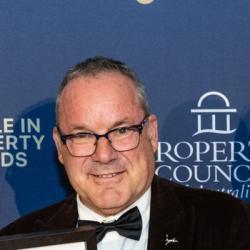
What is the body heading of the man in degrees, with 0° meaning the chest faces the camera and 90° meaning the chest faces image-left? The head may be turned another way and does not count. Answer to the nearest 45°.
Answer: approximately 0°
